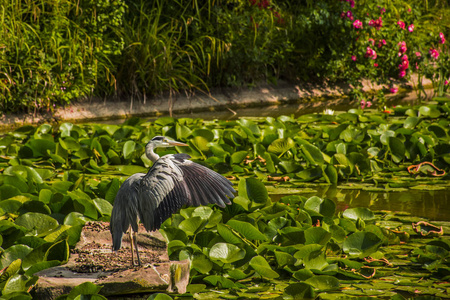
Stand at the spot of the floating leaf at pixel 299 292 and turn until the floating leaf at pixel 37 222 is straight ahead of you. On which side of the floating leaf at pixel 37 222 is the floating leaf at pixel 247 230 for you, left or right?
right

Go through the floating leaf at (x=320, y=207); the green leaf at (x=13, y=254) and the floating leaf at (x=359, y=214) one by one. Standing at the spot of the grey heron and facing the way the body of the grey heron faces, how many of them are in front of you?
2

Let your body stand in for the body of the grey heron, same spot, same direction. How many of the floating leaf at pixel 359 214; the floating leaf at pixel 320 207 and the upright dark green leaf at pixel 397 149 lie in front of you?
3

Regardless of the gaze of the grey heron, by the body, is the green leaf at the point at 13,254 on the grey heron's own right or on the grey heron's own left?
on the grey heron's own left

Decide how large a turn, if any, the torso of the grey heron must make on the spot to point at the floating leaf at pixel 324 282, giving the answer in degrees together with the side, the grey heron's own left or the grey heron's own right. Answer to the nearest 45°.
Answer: approximately 45° to the grey heron's own right

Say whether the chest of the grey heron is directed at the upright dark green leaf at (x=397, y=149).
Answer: yes

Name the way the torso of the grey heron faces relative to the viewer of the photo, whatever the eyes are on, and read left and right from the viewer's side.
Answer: facing away from the viewer and to the right of the viewer
